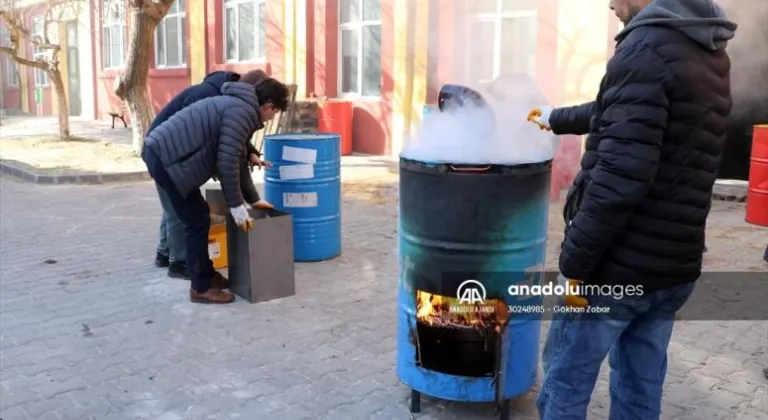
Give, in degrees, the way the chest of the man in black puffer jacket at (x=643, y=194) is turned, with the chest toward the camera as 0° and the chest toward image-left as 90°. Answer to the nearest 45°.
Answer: approximately 135°

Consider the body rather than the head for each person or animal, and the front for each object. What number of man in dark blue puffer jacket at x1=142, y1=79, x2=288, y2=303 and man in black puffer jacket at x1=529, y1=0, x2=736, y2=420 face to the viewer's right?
1

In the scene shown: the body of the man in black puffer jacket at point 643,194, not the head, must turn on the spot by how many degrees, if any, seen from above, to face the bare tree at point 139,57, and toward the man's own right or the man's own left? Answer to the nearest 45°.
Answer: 0° — they already face it

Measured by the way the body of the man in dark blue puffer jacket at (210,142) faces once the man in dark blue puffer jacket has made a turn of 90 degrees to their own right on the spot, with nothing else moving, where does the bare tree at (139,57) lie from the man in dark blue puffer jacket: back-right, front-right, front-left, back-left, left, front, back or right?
back

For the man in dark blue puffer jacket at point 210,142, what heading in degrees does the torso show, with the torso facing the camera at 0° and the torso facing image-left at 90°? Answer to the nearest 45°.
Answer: approximately 270°
